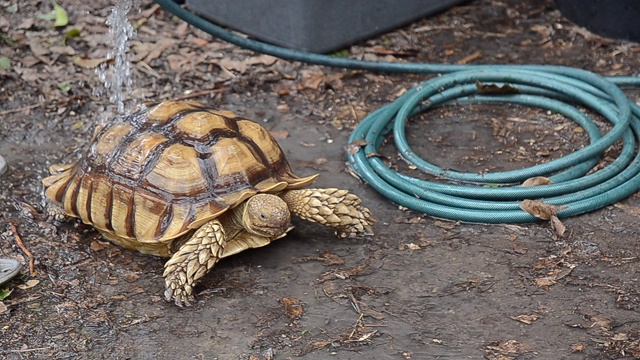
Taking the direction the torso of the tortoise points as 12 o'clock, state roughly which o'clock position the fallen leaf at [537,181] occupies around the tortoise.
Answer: The fallen leaf is roughly at 10 o'clock from the tortoise.

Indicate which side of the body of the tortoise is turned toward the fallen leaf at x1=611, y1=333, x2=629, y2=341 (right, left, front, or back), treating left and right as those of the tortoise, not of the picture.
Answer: front

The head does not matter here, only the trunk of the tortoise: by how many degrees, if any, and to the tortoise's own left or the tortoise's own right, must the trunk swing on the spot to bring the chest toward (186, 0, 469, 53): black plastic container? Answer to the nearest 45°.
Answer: approximately 135° to the tortoise's own left

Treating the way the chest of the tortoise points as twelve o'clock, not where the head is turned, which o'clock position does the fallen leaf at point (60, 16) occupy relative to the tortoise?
The fallen leaf is roughly at 7 o'clock from the tortoise.

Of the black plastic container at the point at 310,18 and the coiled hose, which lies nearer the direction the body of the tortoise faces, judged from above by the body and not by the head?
the coiled hose

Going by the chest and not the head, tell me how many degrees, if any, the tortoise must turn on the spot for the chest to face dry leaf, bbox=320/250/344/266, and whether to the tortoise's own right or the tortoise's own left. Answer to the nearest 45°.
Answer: approximately 45° to the tortoise's own left

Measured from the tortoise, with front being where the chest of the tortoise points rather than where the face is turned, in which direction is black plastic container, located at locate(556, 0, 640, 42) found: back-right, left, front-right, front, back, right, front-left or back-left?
left

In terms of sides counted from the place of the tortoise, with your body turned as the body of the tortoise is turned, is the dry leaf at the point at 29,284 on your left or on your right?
on your right

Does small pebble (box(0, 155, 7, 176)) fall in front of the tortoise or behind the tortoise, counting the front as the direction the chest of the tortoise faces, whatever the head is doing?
behind

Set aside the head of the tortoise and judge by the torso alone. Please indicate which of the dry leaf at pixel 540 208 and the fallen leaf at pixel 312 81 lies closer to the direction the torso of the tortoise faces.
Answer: the dry leaf

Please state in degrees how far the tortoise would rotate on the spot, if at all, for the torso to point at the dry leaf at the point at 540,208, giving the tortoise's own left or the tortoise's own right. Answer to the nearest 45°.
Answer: approximately 45° to the tortoise's own left

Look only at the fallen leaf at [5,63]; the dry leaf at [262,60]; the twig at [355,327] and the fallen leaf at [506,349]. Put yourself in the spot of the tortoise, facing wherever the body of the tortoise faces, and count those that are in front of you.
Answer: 2

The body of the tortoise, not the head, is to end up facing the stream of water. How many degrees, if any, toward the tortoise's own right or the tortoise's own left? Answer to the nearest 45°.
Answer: approximately 135° to the tortoise's own left

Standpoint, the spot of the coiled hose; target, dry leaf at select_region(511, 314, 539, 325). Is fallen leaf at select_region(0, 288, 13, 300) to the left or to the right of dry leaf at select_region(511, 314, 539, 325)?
right

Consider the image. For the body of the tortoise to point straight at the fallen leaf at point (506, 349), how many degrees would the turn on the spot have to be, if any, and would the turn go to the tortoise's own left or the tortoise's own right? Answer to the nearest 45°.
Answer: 0° — it already faces it

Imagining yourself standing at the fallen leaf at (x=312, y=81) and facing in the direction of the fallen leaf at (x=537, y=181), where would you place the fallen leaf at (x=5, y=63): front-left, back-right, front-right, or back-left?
back-right
